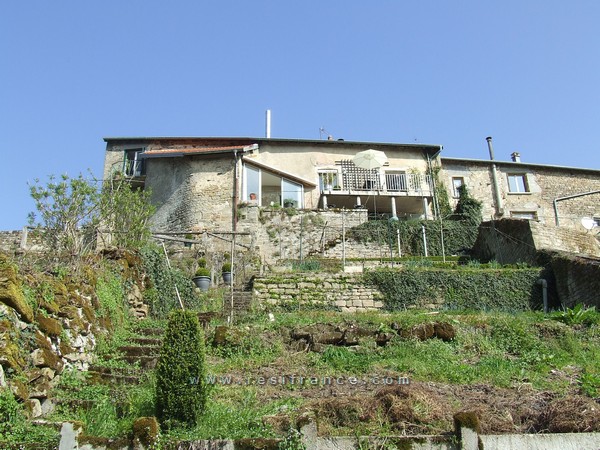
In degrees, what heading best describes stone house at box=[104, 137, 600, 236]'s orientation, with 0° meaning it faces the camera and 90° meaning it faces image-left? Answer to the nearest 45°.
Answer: approximately 0°

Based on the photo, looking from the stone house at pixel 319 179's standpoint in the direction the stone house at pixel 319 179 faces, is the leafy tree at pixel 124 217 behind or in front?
in front

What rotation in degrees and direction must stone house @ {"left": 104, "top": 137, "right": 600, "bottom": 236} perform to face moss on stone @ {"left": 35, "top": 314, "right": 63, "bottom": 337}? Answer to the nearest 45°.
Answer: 0° — it already faces it

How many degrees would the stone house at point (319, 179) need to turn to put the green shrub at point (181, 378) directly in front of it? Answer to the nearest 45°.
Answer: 0° — it already faces it

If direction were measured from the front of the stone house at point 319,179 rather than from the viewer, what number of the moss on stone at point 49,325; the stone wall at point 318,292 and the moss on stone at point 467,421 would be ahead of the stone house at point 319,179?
3

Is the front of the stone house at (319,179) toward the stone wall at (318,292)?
yes

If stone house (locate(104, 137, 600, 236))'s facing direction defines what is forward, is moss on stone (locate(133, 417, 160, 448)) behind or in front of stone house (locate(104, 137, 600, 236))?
in front

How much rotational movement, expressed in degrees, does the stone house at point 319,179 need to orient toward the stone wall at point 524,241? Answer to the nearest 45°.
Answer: approximately 45° to its left

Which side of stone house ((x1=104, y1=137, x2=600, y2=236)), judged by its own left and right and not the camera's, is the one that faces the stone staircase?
front
